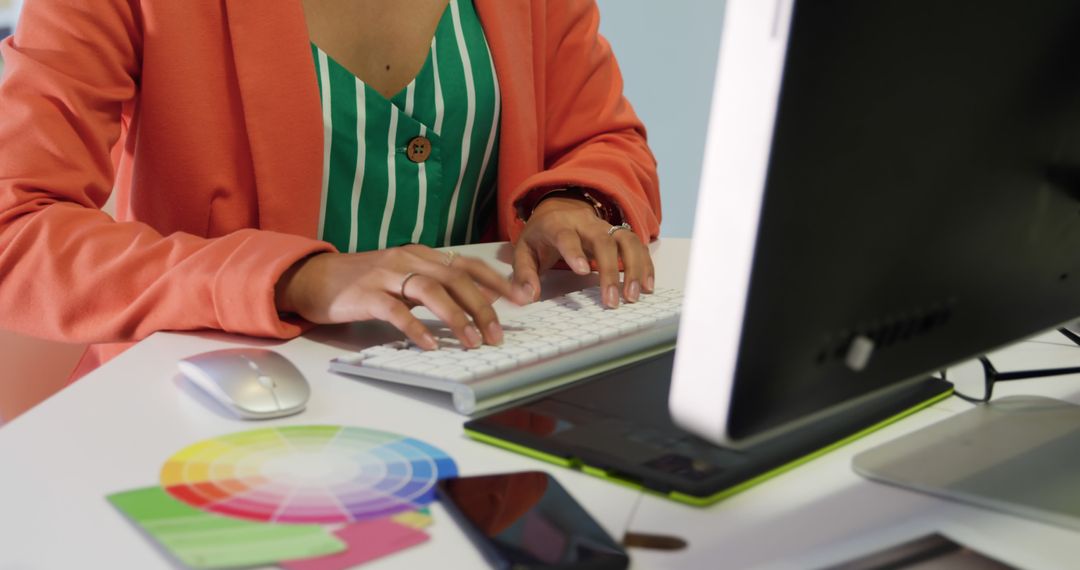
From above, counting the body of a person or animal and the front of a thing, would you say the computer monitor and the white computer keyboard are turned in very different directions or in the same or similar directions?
same or similar directions

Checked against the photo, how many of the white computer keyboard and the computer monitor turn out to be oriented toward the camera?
0

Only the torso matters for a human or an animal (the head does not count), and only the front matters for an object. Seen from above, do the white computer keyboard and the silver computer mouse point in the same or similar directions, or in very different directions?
very different directions

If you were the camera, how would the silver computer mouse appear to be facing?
facing the viewer and to the right of the viewer

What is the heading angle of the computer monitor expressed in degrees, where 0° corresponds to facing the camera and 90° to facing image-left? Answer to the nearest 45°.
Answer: approximately 135°

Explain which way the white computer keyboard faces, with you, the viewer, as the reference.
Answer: facing away from the viewer and to the left of the viewer
